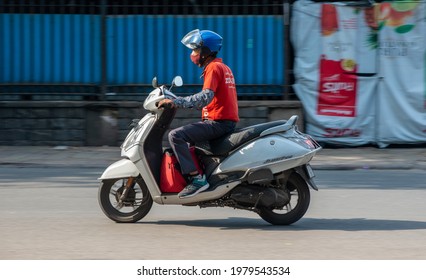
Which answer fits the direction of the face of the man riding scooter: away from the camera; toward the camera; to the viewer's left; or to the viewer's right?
to the viewer's left

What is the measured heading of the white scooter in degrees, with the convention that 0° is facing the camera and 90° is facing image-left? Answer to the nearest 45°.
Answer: approximately 90°

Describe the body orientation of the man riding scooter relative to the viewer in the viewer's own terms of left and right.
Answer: facing to the left of the viewer
